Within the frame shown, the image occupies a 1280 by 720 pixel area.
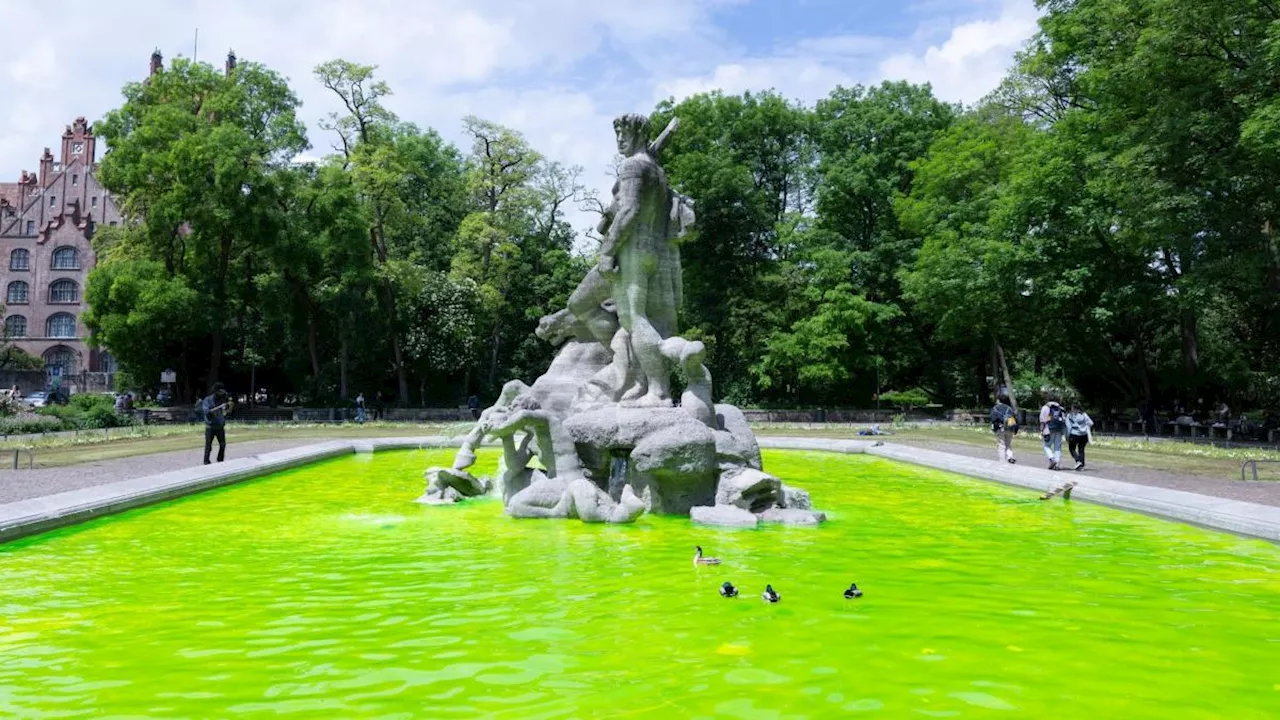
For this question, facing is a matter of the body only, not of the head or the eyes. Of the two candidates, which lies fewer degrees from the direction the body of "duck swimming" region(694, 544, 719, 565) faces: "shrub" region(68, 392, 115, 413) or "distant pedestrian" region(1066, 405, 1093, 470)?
the shrub

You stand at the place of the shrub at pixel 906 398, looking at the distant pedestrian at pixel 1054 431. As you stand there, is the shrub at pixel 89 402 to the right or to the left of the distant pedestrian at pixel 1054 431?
right

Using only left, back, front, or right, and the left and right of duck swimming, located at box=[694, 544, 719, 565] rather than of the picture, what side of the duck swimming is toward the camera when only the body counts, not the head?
left

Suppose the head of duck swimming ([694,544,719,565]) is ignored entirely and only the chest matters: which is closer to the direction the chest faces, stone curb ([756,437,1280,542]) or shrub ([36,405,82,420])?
the shrub

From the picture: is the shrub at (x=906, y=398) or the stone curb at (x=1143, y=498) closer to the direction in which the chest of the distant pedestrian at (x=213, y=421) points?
the stone curb

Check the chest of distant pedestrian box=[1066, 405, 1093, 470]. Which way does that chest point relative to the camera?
away from the camera

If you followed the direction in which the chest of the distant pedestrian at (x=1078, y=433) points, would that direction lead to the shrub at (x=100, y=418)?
no

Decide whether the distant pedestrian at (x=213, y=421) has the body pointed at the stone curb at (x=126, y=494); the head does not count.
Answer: no

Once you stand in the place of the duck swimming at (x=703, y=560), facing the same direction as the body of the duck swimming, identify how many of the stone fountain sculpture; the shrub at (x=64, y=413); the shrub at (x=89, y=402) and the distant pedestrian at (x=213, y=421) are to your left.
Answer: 0

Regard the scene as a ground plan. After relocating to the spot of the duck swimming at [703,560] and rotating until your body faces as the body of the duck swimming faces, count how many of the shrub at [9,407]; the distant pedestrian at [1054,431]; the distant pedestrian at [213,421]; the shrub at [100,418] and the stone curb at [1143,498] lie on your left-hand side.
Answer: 0

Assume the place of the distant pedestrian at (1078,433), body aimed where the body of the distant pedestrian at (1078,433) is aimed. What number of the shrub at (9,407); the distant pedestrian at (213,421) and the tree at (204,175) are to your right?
0

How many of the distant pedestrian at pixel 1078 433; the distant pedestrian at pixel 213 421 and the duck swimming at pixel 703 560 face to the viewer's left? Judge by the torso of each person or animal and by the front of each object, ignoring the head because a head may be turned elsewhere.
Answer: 1

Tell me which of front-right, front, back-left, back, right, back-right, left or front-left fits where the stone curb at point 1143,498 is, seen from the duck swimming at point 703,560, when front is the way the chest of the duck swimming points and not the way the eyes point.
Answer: back-right

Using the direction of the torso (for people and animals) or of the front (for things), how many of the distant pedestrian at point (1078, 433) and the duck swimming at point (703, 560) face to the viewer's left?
1

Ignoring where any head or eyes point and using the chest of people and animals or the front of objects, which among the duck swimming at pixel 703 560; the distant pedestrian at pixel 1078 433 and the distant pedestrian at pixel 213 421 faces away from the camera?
the distant pedestrian at pixel 1078 433

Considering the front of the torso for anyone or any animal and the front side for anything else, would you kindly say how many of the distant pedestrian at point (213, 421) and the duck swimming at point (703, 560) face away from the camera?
0

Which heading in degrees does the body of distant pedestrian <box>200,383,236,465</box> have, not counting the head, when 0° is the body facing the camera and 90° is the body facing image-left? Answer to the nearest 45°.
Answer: approximately 315°
